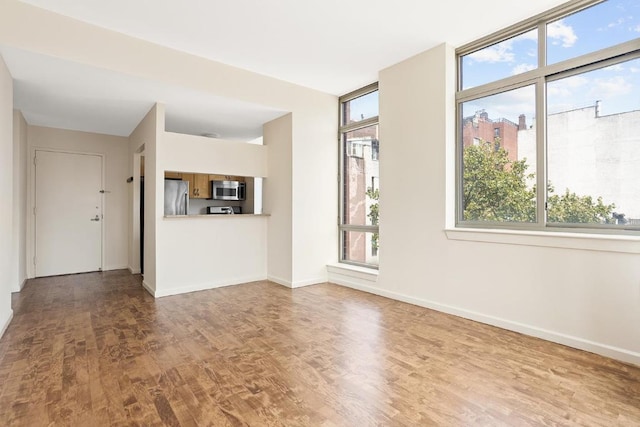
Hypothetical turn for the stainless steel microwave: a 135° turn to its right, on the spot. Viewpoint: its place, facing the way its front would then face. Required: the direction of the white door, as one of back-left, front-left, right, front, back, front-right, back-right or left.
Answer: front-left

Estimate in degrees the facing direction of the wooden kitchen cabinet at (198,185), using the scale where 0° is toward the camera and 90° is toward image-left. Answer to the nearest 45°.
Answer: approximately 0°

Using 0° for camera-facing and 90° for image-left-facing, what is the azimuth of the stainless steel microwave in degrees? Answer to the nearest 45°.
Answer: approximately 0°

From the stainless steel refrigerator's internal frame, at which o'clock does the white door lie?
The white door is roughly at 4 o'clock from the stainless steel refrigerator.
